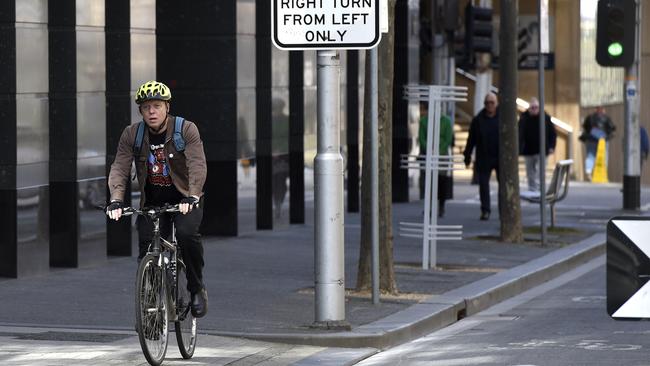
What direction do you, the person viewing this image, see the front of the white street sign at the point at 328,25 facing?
facing the viewer

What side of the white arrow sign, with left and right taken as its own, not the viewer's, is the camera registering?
front

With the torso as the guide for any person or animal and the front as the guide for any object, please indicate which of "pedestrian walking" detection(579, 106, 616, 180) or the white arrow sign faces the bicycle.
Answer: the pedestrian walking

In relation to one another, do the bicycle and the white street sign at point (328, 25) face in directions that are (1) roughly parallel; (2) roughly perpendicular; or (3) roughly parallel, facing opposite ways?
roughly parallel

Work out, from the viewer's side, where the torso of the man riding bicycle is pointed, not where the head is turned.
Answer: toward the camera

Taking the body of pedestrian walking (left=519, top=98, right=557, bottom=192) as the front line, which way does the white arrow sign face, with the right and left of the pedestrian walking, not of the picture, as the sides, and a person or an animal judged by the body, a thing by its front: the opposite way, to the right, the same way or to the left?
the same way

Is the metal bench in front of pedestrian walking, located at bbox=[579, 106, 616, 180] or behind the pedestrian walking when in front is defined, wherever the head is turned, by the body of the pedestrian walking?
in front

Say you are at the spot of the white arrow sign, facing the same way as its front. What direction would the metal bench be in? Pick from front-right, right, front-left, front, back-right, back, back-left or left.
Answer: back

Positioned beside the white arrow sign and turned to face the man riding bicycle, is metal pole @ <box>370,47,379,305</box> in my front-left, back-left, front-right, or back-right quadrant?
front-right

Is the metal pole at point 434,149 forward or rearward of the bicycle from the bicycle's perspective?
rearward

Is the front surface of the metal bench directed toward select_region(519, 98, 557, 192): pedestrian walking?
no

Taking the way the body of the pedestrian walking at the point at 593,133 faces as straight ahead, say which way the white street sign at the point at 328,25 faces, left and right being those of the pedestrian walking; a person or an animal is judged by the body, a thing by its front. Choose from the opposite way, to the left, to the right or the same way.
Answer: the same way

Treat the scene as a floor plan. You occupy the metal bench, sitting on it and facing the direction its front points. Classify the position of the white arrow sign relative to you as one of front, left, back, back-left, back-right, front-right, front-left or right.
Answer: left

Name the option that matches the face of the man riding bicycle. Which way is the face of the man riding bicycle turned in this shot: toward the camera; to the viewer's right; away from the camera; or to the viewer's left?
toward the camera

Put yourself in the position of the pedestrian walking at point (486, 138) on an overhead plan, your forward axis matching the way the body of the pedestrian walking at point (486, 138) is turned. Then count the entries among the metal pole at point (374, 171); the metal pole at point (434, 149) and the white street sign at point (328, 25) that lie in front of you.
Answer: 3

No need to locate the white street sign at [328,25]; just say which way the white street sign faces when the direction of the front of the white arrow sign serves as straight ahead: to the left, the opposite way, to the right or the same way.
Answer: the same way

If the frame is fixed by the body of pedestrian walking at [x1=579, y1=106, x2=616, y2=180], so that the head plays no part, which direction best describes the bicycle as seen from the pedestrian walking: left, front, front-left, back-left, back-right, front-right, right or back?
front

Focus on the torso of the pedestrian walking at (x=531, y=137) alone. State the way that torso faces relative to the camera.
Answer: toward the camera
